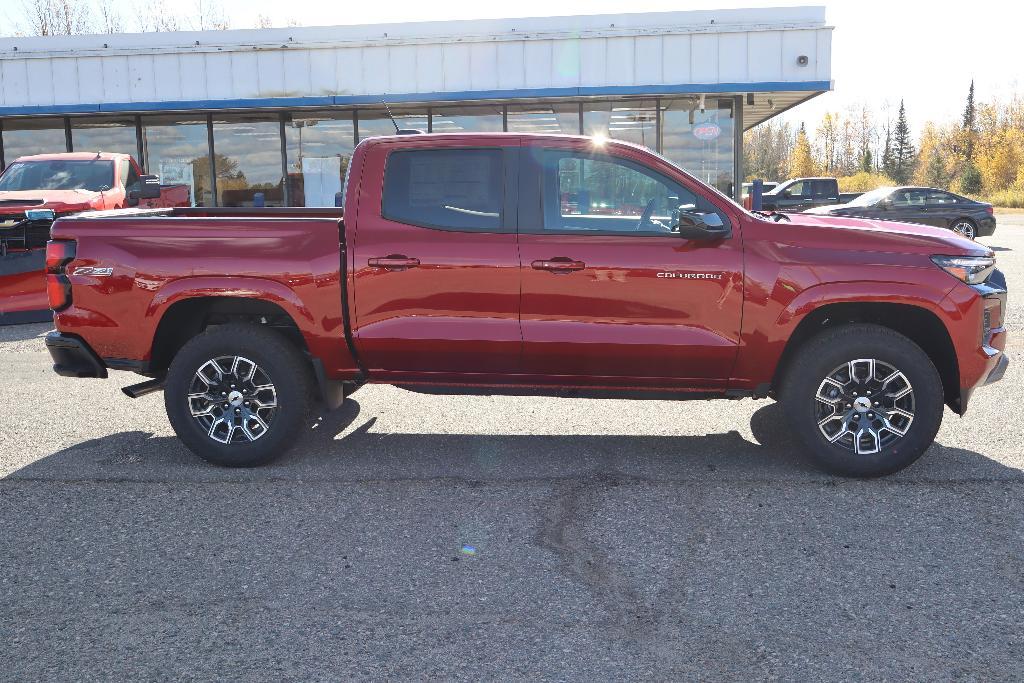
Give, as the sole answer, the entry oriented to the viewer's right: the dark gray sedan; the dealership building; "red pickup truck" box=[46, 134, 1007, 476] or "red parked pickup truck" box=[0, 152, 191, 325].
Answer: the red pickup truck

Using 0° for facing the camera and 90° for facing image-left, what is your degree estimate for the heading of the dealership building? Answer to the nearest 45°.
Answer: approximately 0°

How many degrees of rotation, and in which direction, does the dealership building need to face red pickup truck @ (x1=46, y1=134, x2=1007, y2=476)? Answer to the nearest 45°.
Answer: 0° — it already faces it

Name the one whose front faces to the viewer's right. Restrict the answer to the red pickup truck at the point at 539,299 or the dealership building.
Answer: the red pickup truck

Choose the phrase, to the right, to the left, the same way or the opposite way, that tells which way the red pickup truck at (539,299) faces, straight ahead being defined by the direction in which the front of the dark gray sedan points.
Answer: the opposite way

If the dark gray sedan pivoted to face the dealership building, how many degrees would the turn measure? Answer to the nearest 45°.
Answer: approximately 45° to its left

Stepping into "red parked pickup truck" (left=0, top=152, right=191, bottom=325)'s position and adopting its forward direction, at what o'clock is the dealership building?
The dealership building is roughly at 6 o'clock from the red parked pickup truck.

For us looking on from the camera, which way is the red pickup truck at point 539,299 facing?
facing to the right of the viewer

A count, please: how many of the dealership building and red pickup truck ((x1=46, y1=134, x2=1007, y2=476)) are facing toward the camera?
1

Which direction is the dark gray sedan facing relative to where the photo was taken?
to the viewer's left

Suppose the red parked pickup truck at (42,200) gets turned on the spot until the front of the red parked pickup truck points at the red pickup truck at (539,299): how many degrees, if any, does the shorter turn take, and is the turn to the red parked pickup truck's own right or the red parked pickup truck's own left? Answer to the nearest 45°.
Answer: approximately 45° to the red parked pickup truck's own left

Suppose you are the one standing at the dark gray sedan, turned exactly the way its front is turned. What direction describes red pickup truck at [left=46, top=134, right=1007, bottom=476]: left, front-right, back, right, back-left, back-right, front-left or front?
left

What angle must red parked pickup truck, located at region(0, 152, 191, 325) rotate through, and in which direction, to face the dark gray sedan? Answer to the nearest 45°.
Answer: approximately 135° to its left

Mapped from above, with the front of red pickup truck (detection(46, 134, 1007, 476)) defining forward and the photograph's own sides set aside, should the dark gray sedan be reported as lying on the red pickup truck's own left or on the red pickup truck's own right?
on the red pickup truck's own left
